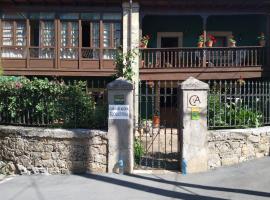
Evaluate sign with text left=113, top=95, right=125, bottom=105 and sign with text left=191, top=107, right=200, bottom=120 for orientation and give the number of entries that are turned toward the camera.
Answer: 2

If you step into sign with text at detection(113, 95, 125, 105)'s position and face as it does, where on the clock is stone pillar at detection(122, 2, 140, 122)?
The stone pillar is roughly at 6 o'clock from the sign with text.

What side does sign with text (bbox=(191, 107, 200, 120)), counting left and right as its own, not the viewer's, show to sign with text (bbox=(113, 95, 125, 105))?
right

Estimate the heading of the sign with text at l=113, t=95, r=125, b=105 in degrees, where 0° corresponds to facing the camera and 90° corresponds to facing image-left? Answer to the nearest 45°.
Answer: approximately 0°

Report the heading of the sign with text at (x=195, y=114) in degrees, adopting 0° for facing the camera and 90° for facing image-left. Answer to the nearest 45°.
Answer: approximately 0°

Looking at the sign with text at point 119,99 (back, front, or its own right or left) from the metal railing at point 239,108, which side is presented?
left

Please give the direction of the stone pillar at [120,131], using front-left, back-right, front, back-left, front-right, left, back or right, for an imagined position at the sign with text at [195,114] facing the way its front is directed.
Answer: right

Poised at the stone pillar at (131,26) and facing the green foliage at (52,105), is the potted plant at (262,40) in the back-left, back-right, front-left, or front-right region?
back-left

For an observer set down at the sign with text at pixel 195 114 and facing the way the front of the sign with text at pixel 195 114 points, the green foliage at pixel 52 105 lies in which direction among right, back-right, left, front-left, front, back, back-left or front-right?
right

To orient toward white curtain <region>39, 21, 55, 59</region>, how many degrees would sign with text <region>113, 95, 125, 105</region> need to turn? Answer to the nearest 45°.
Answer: approximately 180°

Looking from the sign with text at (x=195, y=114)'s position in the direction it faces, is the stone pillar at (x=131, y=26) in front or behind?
behind

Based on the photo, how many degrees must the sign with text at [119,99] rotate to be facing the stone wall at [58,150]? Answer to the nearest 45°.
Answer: approximately 90° to its right
